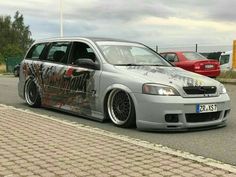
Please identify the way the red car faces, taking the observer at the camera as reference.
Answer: facing away from the viewer and to the left of the viewer

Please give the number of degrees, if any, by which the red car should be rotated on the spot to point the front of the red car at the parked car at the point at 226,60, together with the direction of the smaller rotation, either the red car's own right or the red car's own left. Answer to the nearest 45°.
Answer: approximately 45° to the red car's own right

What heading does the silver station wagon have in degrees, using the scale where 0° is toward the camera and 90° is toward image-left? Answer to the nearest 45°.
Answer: approximately 315°

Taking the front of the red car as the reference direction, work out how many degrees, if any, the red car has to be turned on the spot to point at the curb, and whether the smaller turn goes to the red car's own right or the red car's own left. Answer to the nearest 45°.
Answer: approximately 135° to the red car's own left

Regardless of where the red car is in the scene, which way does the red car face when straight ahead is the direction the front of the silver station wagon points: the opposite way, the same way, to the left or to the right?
the opposite way

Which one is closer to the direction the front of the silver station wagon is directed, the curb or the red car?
the curb

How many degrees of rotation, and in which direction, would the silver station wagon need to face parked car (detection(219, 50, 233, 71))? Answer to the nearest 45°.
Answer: approximately 135° to its left

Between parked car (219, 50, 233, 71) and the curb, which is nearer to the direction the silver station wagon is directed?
the curb

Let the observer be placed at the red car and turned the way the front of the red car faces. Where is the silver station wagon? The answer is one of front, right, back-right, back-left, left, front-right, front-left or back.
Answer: back-left
